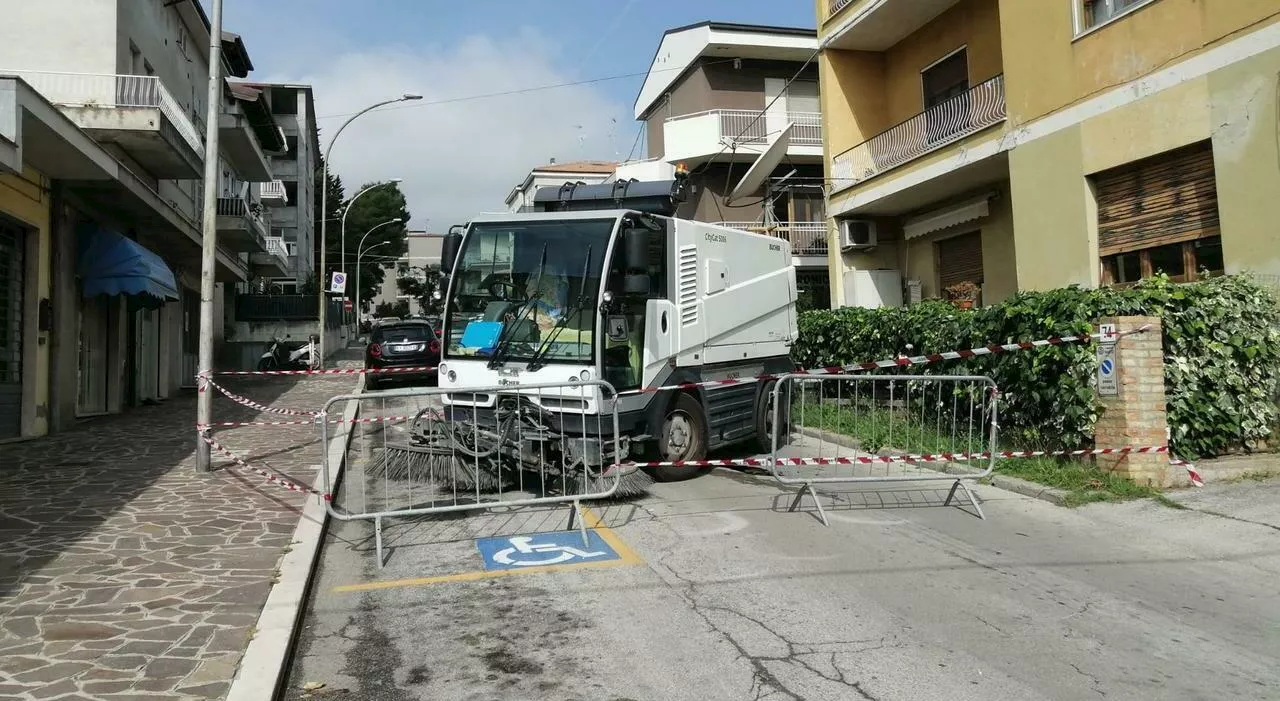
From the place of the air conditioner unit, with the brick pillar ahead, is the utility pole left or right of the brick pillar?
right

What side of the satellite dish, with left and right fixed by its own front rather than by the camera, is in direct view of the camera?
left

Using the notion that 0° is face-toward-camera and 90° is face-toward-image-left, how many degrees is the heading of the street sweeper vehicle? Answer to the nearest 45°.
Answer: approximately 45°

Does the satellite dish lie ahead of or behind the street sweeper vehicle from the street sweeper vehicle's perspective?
behind

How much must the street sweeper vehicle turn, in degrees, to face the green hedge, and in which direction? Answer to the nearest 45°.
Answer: approximately 135° to its left

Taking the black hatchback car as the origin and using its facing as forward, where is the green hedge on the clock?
The green hedge is roughly at 5 o'clock from the black hatchback car.

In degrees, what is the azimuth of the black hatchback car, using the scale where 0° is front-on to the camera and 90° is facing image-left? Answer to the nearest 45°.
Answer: approximately 180°

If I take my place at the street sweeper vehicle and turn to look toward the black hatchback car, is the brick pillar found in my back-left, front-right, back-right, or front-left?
back-right

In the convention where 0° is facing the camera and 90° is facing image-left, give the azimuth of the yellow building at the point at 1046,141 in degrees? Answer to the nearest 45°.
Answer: approximately 45°

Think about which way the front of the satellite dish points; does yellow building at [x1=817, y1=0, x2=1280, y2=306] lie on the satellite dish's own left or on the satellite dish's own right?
on the satellite dish's own left

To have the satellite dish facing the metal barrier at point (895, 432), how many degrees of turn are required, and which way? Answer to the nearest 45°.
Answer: approximately 90° to its left
